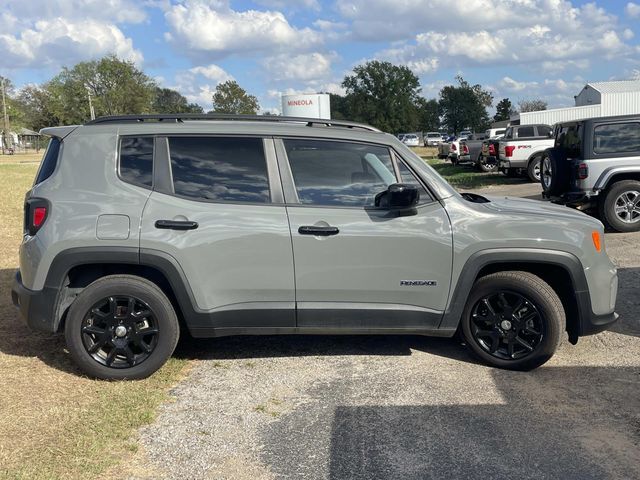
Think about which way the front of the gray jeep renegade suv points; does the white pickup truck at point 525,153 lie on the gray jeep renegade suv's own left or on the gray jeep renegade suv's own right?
on the gray jeep renegade suv's own left

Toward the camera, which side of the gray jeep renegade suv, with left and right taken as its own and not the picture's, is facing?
right

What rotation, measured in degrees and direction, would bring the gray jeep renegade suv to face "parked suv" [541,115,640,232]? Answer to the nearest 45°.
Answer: approximately 45° to its left

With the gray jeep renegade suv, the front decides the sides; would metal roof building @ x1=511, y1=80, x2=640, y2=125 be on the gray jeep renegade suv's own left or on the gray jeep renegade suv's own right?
on the gray jeep renegade suv's own left

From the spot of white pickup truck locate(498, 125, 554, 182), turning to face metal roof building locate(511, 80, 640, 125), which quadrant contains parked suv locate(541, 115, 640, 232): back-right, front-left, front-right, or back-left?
back-right

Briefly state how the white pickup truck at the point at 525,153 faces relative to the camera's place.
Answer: facing away from the viewer and to the right of the viewer

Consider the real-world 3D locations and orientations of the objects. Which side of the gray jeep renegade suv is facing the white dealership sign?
left
